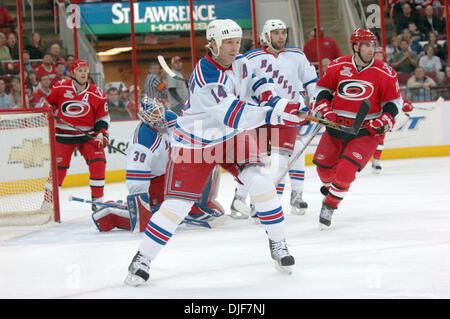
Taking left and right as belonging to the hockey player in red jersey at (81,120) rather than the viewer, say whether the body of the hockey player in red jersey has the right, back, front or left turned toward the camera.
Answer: front

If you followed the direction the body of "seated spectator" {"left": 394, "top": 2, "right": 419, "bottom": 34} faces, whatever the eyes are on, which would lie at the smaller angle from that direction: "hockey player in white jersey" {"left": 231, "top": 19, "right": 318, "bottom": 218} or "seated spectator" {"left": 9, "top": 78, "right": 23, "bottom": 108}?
the hockey player in white jersey

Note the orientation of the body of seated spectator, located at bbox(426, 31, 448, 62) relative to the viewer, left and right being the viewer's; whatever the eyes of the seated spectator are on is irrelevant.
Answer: facing the viewer and to the left of the viewer

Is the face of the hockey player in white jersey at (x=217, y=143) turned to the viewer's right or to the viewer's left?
to the viewer's right

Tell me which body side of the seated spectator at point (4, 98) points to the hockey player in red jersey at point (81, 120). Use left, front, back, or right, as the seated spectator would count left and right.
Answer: front

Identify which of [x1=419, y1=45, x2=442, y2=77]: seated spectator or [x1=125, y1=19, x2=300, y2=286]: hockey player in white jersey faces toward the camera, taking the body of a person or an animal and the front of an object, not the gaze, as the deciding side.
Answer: the seated spectator

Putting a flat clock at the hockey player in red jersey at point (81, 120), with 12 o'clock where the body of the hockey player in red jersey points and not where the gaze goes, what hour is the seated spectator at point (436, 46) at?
The seated spectator is roughly at 8 o'clock from the hockey player in red jersey.

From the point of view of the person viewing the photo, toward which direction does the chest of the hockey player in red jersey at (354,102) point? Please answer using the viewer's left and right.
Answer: facing the viewer

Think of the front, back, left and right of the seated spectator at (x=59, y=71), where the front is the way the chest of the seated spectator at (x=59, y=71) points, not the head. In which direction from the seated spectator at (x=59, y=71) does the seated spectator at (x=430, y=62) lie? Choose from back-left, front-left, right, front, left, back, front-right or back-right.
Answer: left

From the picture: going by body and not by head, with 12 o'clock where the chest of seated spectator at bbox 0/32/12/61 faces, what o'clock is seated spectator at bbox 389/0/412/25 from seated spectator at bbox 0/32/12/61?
seated spectator at bbox 389/0/412/25 is roughly at 9 o'clock from seated spectator at bbox 0/32/12/61.

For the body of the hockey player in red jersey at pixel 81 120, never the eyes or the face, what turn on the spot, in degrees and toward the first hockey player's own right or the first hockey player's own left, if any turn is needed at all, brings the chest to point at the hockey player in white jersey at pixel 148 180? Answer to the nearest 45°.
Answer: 0° — they already face them

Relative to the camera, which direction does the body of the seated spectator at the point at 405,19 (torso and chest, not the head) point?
toward the camera

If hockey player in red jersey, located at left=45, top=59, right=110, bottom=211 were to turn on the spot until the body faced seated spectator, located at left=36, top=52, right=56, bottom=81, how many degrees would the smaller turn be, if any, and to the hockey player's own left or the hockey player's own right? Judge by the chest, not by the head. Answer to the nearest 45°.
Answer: approximately 180°

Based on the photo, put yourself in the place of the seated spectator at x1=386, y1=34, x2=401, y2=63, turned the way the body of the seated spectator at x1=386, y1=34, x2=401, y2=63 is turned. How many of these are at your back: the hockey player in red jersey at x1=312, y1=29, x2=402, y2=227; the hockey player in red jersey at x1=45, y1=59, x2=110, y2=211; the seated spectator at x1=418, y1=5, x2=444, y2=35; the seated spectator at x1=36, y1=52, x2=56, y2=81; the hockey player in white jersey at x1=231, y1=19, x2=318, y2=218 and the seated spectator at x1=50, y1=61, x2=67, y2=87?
1

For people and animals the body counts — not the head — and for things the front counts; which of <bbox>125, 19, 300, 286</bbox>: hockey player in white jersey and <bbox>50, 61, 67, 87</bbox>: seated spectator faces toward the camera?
the seated spectator

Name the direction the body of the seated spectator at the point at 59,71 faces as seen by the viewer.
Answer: toward the camera
